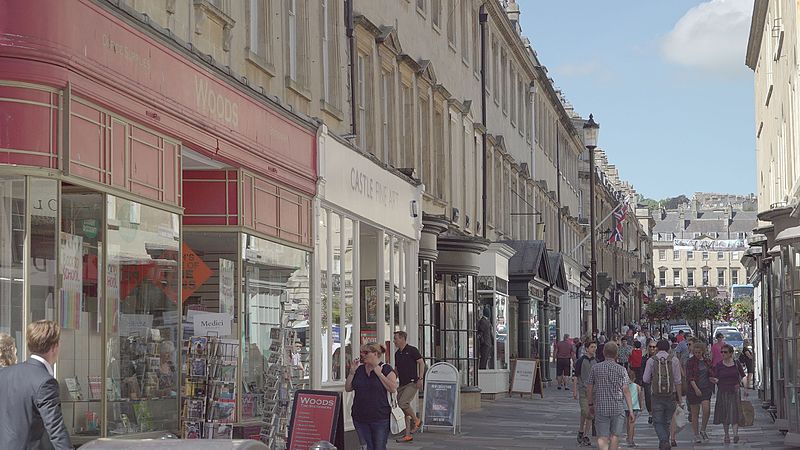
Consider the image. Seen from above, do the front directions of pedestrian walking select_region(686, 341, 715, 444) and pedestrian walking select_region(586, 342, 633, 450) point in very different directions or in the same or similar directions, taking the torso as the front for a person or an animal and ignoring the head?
very different directions

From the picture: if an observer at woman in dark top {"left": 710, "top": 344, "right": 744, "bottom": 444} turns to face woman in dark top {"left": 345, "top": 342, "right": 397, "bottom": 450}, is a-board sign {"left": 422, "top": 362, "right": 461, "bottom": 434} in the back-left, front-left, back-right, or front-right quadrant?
front-right

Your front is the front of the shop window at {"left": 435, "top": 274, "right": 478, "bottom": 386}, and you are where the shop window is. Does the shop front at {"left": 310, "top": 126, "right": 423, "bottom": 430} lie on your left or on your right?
on your right

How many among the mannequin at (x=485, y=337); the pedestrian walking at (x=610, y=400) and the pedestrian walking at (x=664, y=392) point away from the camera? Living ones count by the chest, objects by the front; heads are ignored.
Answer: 2

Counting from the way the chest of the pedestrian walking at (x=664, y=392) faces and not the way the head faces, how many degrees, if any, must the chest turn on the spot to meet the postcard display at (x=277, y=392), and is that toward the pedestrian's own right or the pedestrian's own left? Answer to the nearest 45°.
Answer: approximately 135° to the pedestrian's own left

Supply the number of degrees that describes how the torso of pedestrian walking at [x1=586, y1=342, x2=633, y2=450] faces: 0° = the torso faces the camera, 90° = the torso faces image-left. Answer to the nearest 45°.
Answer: approximately 180°

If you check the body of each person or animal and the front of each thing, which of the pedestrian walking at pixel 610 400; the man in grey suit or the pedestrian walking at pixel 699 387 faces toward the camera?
the pedestrian walking at pixel 699 387

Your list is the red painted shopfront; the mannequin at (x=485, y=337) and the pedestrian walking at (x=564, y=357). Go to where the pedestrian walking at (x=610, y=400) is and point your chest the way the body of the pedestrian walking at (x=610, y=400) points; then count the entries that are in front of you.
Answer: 2

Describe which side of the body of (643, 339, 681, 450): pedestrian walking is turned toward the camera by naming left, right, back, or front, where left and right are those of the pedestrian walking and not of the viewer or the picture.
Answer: back

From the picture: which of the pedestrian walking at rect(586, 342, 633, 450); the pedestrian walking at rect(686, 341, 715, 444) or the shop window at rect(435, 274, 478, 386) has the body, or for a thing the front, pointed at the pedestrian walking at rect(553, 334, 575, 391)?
the pedestrian walking at rect(586, 342, 633, 450)

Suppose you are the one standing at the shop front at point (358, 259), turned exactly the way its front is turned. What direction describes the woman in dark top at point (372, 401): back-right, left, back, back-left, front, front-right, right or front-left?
front-right

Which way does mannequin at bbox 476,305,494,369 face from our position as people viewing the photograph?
facing the viewer and to the right of the viewer

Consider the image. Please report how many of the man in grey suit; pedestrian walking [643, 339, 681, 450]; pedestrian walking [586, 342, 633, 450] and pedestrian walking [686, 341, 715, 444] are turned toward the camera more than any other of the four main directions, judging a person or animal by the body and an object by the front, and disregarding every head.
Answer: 1

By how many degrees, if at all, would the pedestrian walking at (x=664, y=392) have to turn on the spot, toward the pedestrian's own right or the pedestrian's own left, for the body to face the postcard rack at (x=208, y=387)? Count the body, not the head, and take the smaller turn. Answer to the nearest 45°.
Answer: approximately 135° to the pedestrian's own left

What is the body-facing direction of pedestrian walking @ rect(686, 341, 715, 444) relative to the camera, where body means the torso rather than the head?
toward the camera

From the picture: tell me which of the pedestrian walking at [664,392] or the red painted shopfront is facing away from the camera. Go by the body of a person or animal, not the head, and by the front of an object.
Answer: the pedestrian walking
